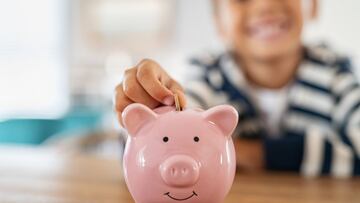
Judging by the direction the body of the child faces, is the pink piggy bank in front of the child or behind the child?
in front

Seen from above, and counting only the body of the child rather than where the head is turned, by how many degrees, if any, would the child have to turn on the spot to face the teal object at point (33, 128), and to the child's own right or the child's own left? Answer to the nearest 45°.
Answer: approximately 135° to the child's own right

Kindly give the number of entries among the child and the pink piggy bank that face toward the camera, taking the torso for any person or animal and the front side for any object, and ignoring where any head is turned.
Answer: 2

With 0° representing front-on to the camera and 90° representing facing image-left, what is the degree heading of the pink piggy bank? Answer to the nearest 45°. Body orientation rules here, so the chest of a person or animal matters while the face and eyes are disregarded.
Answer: approximately 0°

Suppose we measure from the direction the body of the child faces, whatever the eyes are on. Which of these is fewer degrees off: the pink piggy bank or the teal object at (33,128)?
the pink piggy bank

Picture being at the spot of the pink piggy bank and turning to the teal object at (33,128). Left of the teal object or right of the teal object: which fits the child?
right
